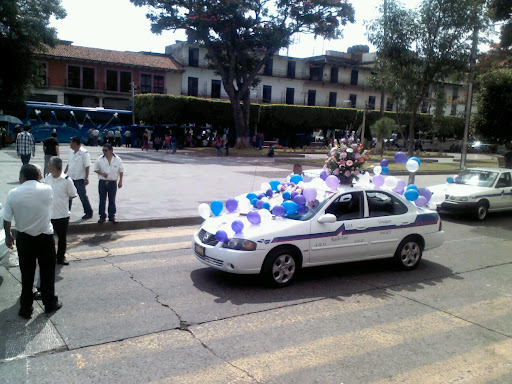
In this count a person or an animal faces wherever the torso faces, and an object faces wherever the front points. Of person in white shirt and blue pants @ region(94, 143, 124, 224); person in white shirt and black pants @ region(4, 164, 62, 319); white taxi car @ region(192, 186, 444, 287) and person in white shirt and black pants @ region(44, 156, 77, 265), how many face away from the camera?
1

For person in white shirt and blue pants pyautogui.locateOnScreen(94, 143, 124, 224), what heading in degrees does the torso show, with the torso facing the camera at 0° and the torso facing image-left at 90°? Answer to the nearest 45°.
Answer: approximately 0°

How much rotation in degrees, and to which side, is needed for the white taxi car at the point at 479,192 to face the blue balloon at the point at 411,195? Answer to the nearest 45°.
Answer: approximately 45° to its left

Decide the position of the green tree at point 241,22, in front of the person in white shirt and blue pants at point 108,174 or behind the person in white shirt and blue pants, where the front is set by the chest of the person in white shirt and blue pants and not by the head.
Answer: behind

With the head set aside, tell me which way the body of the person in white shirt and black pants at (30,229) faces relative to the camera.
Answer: away from the camera

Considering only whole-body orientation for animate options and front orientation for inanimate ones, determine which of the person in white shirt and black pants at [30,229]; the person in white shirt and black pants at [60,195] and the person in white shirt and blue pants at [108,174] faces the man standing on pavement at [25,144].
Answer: the person in white shirt and black pants at [30,229]

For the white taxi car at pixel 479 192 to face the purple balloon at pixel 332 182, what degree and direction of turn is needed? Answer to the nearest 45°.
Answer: approximately 45° to its left

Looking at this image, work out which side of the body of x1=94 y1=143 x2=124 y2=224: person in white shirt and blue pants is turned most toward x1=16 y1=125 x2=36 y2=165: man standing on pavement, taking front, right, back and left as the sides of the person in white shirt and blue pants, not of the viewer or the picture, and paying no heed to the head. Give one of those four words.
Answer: back

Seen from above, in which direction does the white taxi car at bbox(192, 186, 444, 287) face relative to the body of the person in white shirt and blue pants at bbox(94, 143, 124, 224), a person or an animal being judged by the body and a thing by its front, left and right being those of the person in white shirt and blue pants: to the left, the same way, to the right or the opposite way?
to the right

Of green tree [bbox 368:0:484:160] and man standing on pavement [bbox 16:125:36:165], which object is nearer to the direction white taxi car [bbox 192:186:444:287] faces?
the man standing on pavement

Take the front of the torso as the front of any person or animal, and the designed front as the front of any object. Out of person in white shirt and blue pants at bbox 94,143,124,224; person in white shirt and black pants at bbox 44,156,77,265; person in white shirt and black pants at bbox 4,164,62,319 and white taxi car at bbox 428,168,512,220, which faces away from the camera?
person in white shirt and black pants at bbox 4,164,62,319

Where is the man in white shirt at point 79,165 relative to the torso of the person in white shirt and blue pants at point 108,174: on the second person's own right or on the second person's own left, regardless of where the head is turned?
on the second person's own right

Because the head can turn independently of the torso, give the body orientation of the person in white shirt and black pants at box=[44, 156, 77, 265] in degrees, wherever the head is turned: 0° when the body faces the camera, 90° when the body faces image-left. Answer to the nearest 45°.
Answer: approximately 45°

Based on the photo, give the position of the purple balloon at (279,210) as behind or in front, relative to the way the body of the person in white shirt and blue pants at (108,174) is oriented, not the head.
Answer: in front

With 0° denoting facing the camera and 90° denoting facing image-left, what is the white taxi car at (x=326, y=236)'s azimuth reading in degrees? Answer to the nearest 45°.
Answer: approximately 45°

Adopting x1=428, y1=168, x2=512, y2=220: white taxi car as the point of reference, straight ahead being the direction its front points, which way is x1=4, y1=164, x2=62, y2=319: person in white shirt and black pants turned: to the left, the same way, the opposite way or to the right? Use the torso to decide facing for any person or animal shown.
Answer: to the right
